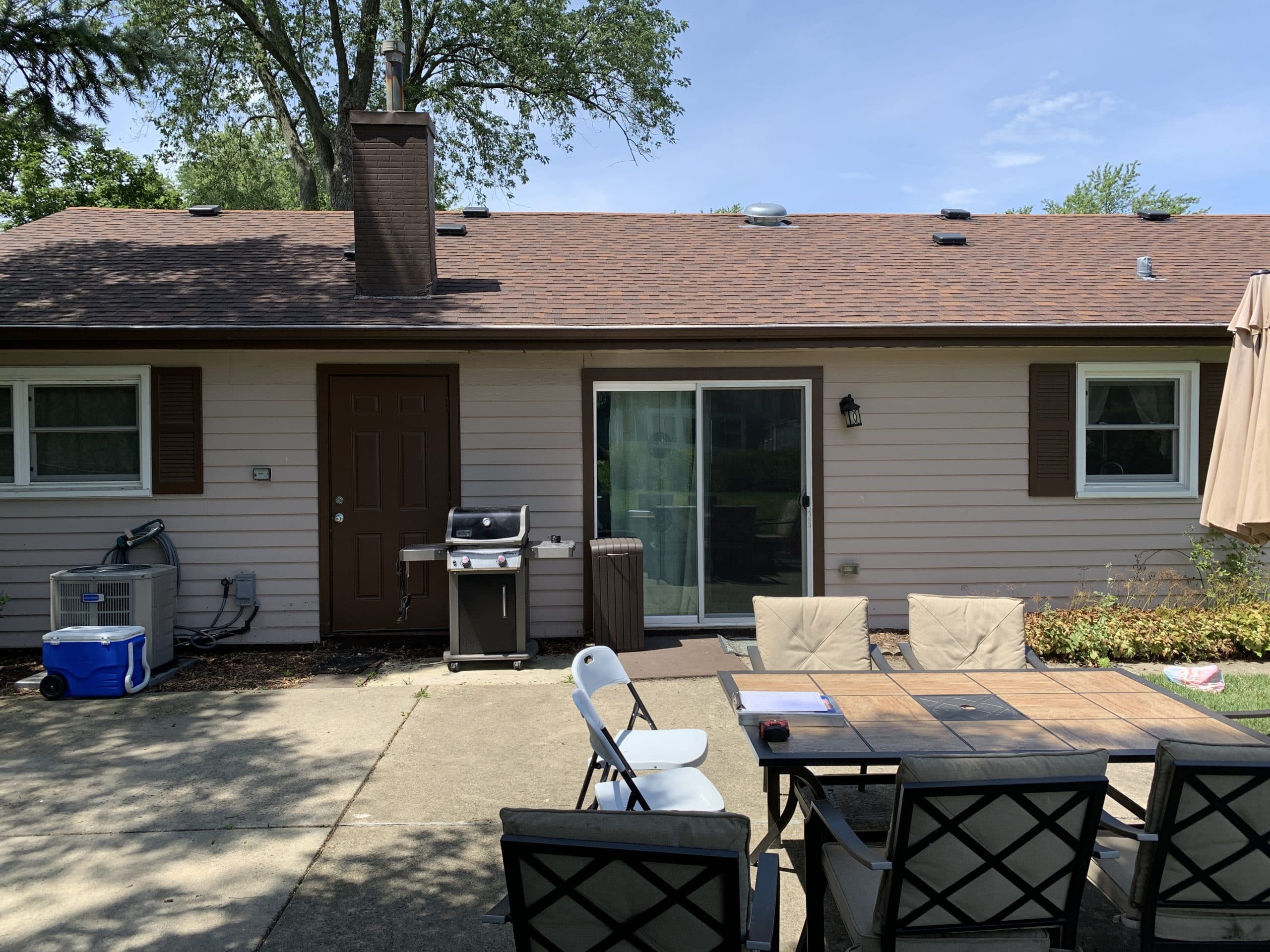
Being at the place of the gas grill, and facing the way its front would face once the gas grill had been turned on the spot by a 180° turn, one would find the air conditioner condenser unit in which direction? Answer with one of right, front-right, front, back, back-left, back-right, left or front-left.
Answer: left

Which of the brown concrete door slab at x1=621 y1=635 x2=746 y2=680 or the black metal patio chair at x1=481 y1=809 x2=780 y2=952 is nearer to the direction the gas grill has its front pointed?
the black metal patio chair

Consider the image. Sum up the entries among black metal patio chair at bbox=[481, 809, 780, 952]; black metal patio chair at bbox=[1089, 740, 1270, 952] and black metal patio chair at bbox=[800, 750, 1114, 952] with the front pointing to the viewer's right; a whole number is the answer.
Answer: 0

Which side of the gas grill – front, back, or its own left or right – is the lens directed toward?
front

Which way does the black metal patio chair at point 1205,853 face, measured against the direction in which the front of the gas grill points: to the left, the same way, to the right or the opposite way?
the opposite way

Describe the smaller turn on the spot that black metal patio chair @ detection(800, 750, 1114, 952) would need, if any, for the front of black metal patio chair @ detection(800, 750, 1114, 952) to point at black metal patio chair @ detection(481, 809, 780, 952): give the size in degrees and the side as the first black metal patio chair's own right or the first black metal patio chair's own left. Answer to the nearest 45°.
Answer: approximately 90° to the first black metal patio chair's own left

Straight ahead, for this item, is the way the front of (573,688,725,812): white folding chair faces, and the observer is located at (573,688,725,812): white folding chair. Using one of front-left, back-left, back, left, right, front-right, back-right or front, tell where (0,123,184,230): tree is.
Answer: back-left

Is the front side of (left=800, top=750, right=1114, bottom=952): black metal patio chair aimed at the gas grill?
yes

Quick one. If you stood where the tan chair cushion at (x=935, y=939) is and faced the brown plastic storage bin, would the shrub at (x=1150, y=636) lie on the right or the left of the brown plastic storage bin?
right

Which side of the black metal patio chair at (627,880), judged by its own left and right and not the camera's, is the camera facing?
back

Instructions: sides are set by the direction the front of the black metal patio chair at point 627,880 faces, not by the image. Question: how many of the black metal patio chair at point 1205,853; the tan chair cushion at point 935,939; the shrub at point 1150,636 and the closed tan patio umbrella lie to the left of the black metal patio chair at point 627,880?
0

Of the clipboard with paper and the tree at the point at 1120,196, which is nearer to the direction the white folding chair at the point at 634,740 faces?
the clipboard with paper

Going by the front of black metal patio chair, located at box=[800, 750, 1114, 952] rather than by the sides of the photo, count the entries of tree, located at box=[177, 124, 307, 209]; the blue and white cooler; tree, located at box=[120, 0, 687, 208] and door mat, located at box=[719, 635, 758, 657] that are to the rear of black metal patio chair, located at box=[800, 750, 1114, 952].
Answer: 0

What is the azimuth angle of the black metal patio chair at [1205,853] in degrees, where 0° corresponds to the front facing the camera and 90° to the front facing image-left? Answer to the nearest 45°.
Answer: approximately 135°

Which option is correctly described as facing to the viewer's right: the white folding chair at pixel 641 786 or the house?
the white folding chair

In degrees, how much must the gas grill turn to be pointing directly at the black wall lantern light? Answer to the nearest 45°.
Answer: approximately 90° to its left

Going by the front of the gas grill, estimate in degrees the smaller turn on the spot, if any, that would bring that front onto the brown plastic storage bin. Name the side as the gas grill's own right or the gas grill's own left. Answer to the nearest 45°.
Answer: approximately 90° to the gas grill's own left
